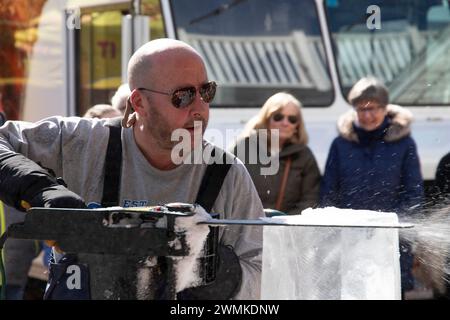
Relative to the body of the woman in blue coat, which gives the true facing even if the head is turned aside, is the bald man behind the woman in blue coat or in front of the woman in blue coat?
in front

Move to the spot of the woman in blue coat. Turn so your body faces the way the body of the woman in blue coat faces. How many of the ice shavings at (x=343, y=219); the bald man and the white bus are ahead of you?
2

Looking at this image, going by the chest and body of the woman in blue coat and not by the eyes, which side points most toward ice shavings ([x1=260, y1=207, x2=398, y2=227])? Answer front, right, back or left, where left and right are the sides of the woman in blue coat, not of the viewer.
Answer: front

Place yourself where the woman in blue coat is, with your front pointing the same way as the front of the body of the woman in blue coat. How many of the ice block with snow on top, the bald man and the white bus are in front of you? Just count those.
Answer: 2

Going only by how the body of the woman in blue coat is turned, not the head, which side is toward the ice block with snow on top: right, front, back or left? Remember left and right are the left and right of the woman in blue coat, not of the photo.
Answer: front

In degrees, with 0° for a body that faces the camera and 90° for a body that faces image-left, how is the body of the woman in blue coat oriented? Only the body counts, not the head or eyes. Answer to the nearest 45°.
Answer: approximately 0°

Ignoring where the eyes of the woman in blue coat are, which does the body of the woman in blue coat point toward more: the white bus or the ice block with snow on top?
the ice block with snow on top

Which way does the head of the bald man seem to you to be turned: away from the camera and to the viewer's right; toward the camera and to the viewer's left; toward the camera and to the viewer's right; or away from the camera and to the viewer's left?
toward the camera and to the viewer's right

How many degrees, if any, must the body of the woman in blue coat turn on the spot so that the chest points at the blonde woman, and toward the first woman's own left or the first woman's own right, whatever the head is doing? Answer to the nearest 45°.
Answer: approximately 90° to the first woman's own right

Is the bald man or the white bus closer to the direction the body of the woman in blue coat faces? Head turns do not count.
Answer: the bald man

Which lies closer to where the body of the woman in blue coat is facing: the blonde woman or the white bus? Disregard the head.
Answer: the blonde woman
